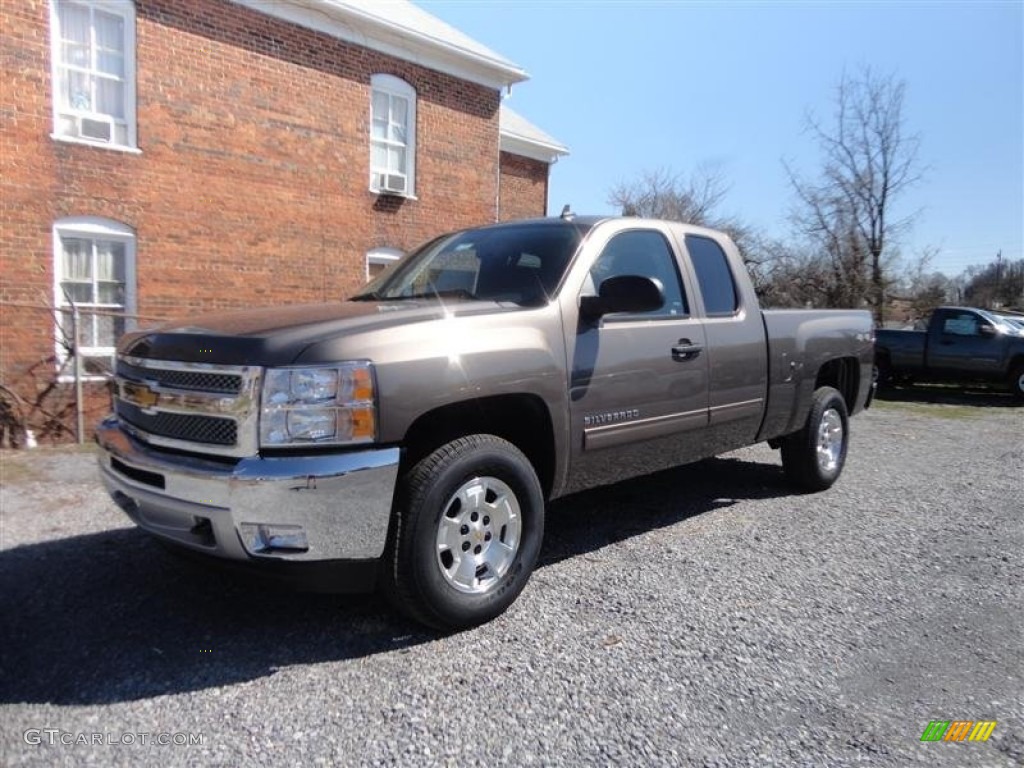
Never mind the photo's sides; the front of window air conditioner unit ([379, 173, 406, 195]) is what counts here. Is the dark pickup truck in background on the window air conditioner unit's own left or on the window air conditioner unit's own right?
on the window air conditioner unit's own left

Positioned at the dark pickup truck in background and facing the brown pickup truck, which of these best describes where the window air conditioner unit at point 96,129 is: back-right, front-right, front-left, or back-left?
front-right

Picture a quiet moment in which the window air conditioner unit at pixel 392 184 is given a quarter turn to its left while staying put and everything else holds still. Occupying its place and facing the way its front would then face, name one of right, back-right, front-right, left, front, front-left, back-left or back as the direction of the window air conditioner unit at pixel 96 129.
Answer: back

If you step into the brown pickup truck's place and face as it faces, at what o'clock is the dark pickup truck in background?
The dark pickup truck in background is roughly at 6 o'clock from the brown pickup truck.

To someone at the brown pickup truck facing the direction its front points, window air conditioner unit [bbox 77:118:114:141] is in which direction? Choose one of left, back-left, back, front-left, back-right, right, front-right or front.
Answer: right

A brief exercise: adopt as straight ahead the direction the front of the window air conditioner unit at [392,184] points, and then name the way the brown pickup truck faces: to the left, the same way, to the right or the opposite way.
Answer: to the right

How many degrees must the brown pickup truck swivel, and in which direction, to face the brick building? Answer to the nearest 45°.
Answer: approximately 90° to its right

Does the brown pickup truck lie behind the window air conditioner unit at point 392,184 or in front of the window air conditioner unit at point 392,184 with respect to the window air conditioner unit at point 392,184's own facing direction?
in front

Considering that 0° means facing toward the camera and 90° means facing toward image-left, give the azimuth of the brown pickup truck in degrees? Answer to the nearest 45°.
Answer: approximately 45°

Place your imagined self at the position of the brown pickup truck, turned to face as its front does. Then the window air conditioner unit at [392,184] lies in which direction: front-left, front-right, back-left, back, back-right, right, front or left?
back-right

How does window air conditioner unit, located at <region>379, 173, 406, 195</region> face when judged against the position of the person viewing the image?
facing the viewer and to the right of the viewer
